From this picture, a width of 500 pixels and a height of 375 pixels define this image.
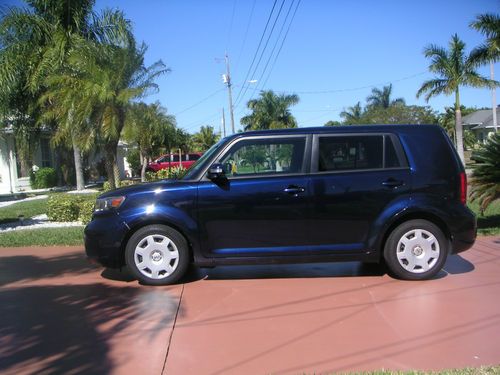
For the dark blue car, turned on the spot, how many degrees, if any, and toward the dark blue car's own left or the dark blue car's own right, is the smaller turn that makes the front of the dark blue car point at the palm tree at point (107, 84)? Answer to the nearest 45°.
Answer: approximately 45° to the dark blue car's own right

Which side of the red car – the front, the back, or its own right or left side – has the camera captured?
left

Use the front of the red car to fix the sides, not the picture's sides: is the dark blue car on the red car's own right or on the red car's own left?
on the red car's own left

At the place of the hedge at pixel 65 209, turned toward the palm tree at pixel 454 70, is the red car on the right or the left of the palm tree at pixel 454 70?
left

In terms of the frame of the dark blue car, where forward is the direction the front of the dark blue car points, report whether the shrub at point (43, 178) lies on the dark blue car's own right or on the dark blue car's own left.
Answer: on the dark blue car's own right

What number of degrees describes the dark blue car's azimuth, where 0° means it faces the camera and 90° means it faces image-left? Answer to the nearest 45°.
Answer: approximately 90°

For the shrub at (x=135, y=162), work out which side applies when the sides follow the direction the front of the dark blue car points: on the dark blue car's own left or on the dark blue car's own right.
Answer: on the dark blue car's own right

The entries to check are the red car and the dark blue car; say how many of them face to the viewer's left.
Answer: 2

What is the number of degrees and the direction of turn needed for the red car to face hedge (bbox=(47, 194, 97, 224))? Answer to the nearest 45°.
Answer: approximately 90° to its left
